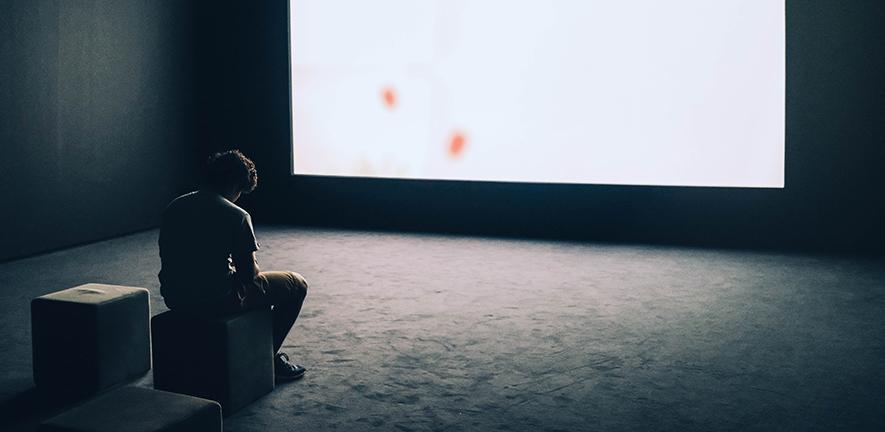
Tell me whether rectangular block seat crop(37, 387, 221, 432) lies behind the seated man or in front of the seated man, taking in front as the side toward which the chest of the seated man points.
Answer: behind

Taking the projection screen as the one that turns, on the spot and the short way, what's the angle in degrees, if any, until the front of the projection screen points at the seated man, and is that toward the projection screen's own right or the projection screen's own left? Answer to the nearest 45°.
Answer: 0° — it already faces them

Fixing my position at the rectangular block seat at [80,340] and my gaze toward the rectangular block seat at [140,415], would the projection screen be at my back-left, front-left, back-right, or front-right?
back-left

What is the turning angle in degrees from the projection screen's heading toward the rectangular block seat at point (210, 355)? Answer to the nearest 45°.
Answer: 0° — it already faces it

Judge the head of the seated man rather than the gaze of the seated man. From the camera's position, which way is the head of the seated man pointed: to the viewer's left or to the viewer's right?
to the viewer's right

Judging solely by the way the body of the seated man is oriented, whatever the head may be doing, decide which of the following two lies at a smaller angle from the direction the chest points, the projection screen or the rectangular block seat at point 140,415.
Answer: the projection screen

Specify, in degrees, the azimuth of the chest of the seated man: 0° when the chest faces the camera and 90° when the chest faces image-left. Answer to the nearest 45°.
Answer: approximately 225°

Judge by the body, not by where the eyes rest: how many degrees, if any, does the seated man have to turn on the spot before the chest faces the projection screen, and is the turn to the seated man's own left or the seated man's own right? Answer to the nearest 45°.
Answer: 0° — they already face it

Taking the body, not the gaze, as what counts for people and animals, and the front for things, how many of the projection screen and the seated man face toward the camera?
1
